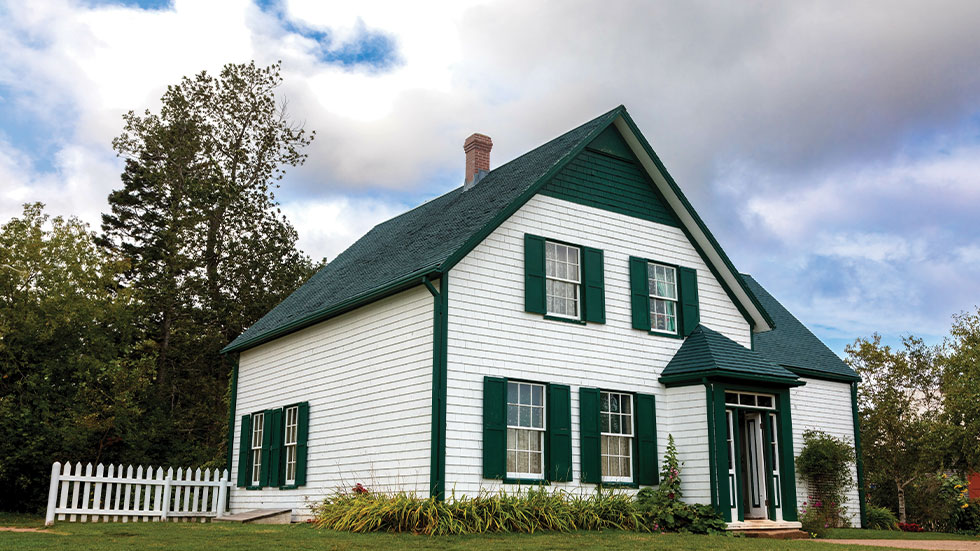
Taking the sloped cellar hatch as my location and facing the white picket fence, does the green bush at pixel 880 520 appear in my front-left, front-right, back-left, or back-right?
back-right

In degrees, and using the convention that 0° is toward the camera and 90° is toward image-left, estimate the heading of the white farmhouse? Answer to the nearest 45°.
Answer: approximately 315°

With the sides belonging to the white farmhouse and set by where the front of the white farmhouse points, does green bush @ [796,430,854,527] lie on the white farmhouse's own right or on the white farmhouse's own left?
on the white farmhouse's own left

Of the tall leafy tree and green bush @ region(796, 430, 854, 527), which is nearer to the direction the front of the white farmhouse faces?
the green bush

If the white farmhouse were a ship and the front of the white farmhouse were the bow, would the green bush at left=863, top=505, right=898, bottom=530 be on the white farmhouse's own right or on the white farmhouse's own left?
on the white farmhouse's own left

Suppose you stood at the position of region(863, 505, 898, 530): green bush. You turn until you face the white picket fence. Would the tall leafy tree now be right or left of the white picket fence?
right

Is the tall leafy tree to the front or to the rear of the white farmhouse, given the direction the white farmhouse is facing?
to the rear
